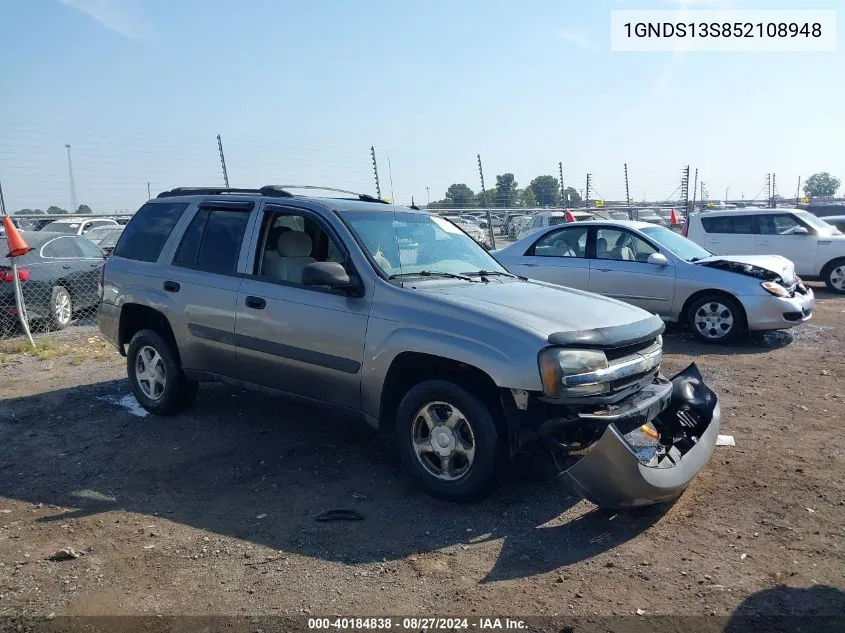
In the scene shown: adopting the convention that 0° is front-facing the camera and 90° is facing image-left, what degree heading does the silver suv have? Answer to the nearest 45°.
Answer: approximately 315°

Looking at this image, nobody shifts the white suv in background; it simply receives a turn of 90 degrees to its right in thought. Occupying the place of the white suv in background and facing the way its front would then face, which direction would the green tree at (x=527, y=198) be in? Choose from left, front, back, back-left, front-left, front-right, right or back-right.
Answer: back-right

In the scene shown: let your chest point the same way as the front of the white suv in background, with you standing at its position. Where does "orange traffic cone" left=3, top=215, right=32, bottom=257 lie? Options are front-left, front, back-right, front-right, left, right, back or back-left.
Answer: back-right

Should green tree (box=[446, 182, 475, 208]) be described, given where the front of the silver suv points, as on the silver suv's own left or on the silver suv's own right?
on the silver suv's own left

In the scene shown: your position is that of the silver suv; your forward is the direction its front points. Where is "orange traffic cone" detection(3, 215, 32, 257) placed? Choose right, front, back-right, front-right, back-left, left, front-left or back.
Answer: back

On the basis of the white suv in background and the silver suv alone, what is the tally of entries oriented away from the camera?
0

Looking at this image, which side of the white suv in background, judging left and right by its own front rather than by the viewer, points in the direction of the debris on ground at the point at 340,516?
right

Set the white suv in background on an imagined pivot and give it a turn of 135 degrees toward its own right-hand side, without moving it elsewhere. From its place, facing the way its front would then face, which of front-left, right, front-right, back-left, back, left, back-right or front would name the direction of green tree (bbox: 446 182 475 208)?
right

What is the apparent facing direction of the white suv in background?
to the viewer's right

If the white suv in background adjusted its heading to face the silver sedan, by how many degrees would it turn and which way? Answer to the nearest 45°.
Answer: approximately 90° to its right

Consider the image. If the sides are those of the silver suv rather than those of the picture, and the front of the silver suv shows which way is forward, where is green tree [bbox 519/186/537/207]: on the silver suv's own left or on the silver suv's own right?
on the silver suv's own left

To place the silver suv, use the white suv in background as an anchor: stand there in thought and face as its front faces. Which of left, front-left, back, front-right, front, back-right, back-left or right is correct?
right

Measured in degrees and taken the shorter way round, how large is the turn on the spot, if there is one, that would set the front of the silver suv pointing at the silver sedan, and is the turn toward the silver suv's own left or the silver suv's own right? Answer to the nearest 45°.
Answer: approximately 90° to the silver suv's own left
